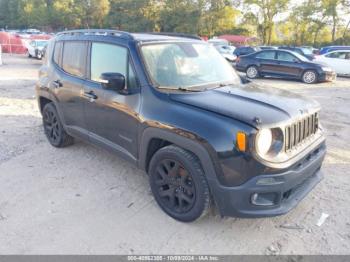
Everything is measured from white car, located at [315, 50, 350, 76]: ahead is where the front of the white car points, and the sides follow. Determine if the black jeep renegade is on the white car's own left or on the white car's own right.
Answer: on the white car's own right

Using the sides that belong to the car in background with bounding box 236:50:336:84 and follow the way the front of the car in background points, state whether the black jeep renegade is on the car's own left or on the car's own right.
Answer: on the car's own right

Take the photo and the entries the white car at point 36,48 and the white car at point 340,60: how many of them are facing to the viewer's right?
1

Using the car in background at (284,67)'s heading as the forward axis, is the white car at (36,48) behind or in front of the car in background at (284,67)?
behind

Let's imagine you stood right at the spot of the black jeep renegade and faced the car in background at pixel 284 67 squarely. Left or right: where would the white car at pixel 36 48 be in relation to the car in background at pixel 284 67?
left

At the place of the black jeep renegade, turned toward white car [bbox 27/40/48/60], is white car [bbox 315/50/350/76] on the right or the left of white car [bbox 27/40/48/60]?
right

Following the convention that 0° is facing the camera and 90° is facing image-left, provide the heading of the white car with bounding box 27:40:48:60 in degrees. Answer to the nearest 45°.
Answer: approximately 45°

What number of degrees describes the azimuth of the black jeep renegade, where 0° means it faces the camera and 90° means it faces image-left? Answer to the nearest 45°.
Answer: approximately 315°

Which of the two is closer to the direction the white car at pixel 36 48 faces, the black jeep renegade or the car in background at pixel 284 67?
the black jeep renegade
